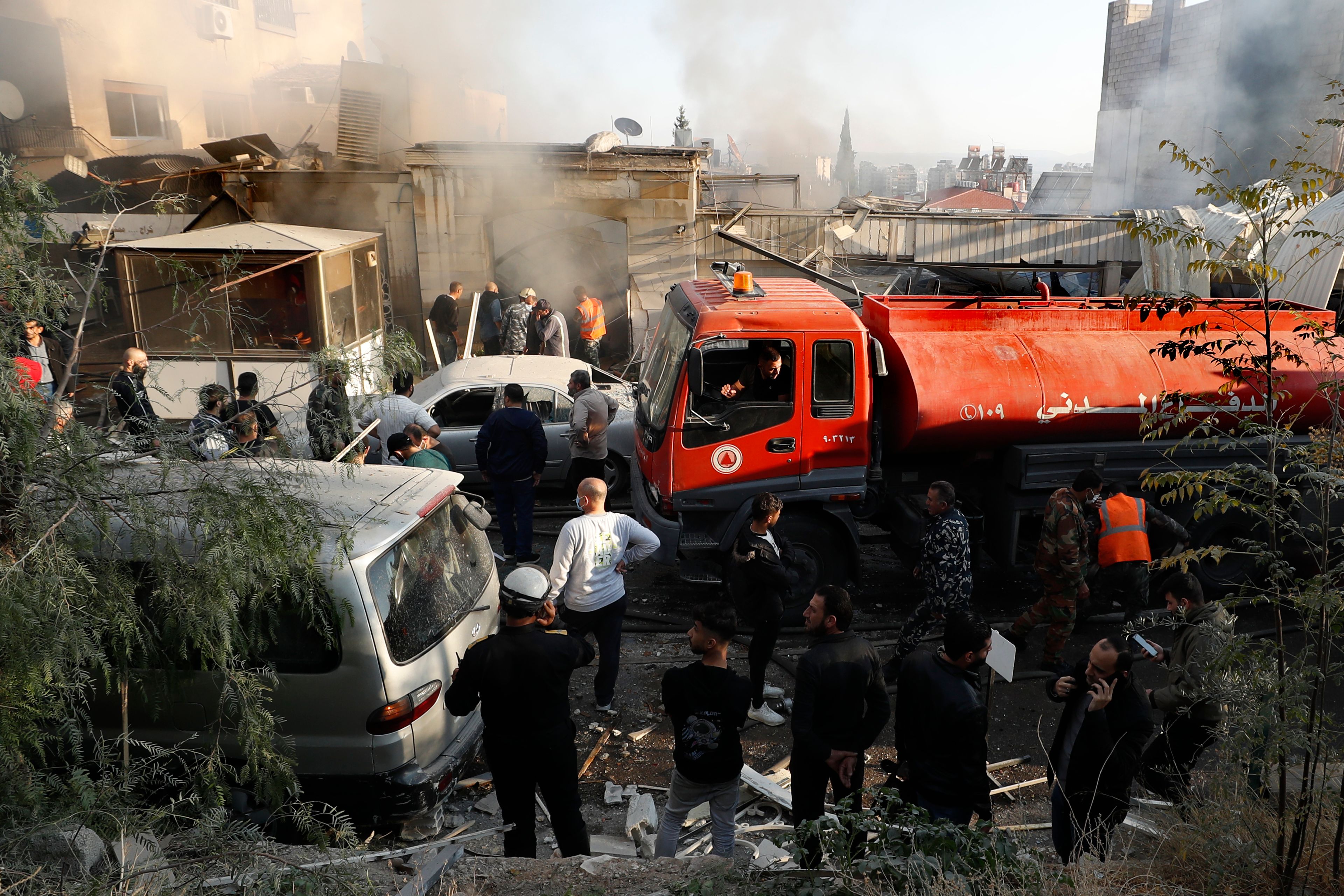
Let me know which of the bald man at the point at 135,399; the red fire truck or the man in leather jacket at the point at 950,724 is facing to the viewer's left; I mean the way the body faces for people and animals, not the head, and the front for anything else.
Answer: the red fire truck

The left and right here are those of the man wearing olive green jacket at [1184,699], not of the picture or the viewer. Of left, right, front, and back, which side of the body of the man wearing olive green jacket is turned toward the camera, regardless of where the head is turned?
left

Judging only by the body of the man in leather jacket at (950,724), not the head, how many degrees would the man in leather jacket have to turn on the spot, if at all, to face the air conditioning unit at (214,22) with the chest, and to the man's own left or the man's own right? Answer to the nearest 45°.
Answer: approximately 90° to the man's own left

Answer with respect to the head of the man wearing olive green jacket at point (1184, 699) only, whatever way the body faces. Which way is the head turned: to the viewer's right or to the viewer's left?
to the viewer's left

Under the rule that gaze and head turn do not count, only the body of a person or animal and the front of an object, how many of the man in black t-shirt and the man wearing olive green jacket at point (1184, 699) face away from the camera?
1

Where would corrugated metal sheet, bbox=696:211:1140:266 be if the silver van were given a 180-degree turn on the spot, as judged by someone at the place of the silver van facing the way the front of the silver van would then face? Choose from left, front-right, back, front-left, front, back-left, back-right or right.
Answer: left

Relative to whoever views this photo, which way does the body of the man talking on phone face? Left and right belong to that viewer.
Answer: facing the viewer and to the left of the viewer

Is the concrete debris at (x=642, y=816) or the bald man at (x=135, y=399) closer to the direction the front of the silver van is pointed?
the bald man

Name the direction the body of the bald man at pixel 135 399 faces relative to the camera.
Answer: to the viewer's right

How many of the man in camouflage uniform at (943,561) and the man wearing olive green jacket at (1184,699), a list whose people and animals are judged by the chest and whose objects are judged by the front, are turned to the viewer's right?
0

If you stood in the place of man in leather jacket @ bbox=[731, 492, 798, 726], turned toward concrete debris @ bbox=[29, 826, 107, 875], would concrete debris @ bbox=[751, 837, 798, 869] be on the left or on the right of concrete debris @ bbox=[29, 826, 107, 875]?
left

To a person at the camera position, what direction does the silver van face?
facing away from the viewer and to the left of the viewer
